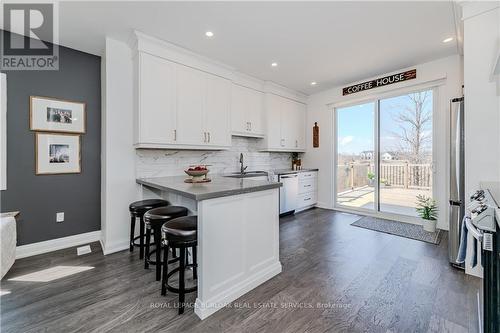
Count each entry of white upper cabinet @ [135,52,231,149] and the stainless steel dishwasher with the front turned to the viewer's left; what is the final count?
0

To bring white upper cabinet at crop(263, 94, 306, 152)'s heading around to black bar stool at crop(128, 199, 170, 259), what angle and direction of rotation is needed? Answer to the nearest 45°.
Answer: approximately 90° to its right

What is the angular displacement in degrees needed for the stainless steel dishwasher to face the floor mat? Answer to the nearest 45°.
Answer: approximately 45° to its left

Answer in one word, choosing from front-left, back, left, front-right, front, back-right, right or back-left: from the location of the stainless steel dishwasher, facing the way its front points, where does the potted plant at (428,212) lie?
front-left

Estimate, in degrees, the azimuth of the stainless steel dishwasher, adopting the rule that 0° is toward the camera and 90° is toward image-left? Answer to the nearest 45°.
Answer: approximately 315°

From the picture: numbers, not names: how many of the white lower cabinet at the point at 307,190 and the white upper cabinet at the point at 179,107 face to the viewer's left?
0

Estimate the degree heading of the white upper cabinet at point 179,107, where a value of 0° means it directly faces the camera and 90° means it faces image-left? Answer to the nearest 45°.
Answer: approximately 315°

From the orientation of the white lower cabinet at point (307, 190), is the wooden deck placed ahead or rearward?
ahead

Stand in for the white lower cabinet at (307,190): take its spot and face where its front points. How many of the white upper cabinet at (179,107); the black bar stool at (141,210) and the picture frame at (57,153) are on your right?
3

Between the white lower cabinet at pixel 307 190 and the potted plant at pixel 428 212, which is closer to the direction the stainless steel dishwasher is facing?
the potted plant

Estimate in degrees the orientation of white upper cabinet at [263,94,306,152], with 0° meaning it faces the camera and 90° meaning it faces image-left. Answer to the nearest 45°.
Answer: approximately 315°

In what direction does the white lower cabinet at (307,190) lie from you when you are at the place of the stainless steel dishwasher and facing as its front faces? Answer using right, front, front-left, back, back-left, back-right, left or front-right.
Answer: left
